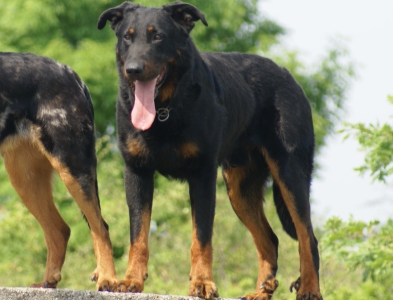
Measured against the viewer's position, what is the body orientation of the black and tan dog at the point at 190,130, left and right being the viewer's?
facing the viewer and to the left of the viewer

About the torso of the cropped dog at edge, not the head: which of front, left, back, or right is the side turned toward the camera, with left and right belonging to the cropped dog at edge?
left

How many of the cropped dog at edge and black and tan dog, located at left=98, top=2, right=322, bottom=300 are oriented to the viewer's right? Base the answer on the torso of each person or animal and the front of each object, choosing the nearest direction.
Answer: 0

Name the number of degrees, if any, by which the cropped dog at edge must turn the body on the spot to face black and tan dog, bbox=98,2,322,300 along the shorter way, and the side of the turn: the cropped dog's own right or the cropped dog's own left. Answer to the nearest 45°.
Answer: approximately 180°

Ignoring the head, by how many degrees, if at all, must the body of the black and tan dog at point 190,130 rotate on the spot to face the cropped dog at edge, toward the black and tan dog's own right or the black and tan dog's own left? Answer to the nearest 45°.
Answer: approximately 45° to the black and tan dog's own right
